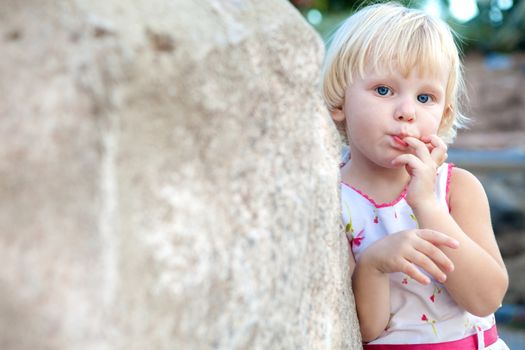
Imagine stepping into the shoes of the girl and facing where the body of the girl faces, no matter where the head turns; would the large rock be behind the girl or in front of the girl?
in front

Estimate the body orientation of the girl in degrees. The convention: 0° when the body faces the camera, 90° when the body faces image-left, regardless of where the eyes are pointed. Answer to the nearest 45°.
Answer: approximately 0°
